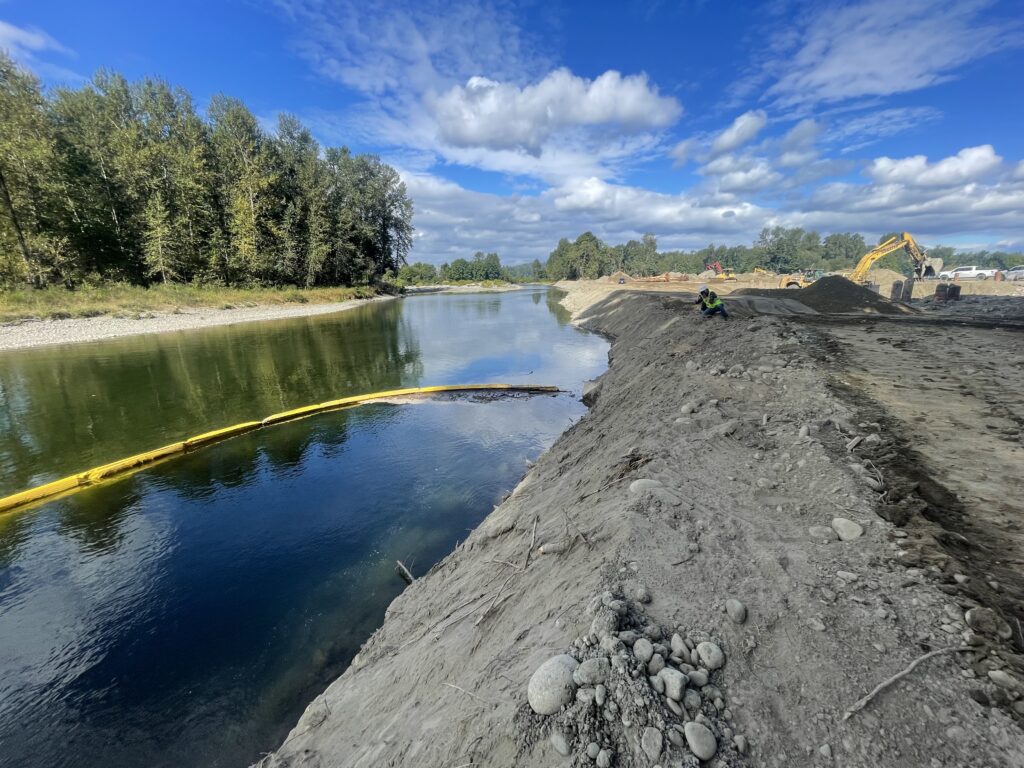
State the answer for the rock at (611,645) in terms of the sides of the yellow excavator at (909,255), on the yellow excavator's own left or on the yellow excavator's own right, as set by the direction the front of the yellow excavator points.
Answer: on the yellow excavator's own right

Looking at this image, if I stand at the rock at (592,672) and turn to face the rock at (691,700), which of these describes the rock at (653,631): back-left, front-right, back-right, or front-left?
front-left

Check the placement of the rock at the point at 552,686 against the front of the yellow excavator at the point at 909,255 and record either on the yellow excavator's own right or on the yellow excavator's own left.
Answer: on the yellow excavator's own right

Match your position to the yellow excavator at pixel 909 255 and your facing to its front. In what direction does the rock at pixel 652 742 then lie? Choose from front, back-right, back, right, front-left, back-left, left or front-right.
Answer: right

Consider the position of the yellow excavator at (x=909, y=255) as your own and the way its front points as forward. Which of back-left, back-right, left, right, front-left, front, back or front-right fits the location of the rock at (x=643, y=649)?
right

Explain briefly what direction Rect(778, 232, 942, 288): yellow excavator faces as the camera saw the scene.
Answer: facing to the right of the viewer

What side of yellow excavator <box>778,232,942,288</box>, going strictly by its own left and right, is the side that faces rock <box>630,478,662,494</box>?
right

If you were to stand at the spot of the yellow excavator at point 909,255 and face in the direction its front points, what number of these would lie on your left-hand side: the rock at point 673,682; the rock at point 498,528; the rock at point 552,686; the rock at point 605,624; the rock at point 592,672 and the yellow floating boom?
0

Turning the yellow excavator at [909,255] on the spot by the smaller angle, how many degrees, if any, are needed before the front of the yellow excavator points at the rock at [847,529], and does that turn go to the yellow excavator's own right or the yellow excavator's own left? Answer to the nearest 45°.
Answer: approximately 90° to the yellow excavator's own right

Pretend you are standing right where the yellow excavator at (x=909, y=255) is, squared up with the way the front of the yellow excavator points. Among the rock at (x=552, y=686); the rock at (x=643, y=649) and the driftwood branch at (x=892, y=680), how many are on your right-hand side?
3

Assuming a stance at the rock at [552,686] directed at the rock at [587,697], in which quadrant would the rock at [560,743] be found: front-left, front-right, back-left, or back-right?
front-right

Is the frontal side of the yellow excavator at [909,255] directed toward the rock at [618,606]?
no

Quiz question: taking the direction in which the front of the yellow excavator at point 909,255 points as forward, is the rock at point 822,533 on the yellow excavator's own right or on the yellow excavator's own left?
on the yellow excavator's own right

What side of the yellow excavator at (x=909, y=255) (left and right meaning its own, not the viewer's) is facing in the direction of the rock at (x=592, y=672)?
right

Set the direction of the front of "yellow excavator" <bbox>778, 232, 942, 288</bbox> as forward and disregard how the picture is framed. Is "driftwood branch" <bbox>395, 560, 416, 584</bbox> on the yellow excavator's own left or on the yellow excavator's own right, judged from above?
on the yellow excavator's own right
